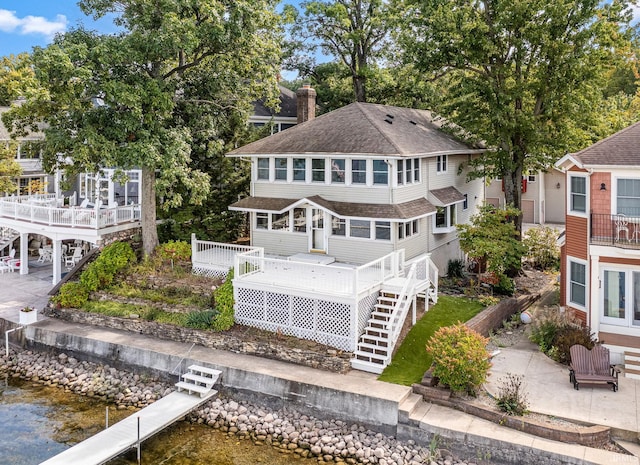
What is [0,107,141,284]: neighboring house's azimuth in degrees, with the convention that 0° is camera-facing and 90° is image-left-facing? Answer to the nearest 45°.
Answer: approximately 0°

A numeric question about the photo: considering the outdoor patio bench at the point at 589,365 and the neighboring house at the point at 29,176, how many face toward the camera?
2

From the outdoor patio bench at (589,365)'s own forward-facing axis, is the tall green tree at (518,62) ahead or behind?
behind

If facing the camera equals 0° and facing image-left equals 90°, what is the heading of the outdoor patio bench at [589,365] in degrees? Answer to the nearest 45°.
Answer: approximately 0°

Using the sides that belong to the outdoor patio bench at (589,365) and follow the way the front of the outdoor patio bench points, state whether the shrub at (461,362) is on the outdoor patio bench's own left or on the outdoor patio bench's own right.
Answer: on the outdoor patio bench's own right

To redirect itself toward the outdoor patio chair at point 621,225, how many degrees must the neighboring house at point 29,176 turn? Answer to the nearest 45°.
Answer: approximately 45° to its left
